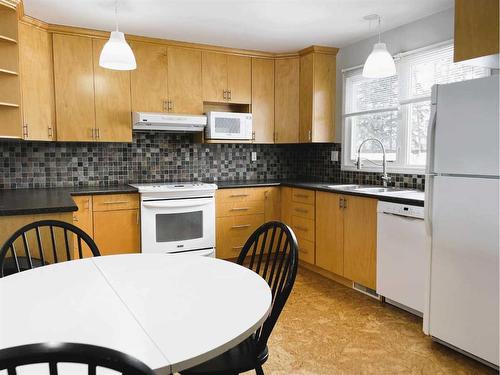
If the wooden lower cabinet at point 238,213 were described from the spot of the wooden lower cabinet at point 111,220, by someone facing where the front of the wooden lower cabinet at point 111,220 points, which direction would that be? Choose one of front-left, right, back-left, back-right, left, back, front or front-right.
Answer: left

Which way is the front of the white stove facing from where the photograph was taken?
facing the viewer

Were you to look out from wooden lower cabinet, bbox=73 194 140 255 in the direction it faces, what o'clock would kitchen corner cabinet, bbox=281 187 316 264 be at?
The kitchen corner cabinet is roughly at 9 o'clock from the wooden lower cabinet.

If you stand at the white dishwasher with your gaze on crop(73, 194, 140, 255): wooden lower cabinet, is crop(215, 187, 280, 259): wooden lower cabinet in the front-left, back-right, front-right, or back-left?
front-right

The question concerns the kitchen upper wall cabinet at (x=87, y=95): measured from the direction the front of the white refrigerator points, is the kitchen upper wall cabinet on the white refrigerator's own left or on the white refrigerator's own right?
on the white refrigerator's own right

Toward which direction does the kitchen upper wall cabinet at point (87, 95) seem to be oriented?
toward the camera

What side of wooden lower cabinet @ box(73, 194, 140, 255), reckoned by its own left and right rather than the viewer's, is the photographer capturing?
front

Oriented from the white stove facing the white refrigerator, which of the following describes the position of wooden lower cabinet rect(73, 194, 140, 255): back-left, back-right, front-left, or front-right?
back-right

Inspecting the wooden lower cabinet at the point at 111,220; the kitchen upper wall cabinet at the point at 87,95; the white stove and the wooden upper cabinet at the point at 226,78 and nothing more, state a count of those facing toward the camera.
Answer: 4
